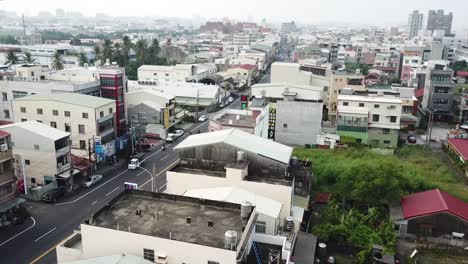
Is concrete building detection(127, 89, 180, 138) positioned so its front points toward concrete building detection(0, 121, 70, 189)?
no

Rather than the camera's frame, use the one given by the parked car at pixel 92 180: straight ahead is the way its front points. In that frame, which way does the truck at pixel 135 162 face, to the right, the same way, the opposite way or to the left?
the same way

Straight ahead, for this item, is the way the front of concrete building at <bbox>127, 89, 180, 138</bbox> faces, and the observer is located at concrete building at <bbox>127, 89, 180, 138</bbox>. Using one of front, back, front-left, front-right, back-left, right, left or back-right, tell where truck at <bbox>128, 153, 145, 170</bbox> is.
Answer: front-right

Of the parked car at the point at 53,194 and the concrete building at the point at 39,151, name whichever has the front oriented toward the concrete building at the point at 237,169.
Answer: the concrete building at the point at 39,151

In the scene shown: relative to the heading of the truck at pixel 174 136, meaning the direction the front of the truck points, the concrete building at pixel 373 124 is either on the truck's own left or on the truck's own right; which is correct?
on the truck's own left

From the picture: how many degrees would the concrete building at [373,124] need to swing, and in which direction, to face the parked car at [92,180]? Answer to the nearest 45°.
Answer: approximately 45° to its right

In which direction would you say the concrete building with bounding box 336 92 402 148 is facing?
toward the camera

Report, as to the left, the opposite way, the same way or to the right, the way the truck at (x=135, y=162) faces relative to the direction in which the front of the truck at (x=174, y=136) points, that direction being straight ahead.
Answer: the same way

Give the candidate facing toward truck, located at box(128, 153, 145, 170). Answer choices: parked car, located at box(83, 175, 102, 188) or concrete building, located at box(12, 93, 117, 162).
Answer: the concrete building

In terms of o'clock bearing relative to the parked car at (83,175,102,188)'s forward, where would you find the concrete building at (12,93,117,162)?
The concrete building is roughly at 4 o'clock from the parked car.

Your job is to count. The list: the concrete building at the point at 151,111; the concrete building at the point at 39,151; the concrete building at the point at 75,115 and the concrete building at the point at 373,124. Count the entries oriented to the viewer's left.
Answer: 0

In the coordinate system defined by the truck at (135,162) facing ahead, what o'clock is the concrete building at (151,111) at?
The concrete building is roughly at 5 o'clock from the truck.

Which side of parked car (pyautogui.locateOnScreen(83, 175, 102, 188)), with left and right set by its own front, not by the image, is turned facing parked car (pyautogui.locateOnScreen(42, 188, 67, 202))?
front

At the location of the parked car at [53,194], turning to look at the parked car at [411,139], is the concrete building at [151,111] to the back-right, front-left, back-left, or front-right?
front-left

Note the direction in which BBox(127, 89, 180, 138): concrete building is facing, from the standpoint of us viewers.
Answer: facing the viewer and to the right of the viewer

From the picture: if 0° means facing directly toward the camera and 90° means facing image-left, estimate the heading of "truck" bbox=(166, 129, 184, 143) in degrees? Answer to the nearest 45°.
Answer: approximately 45°
